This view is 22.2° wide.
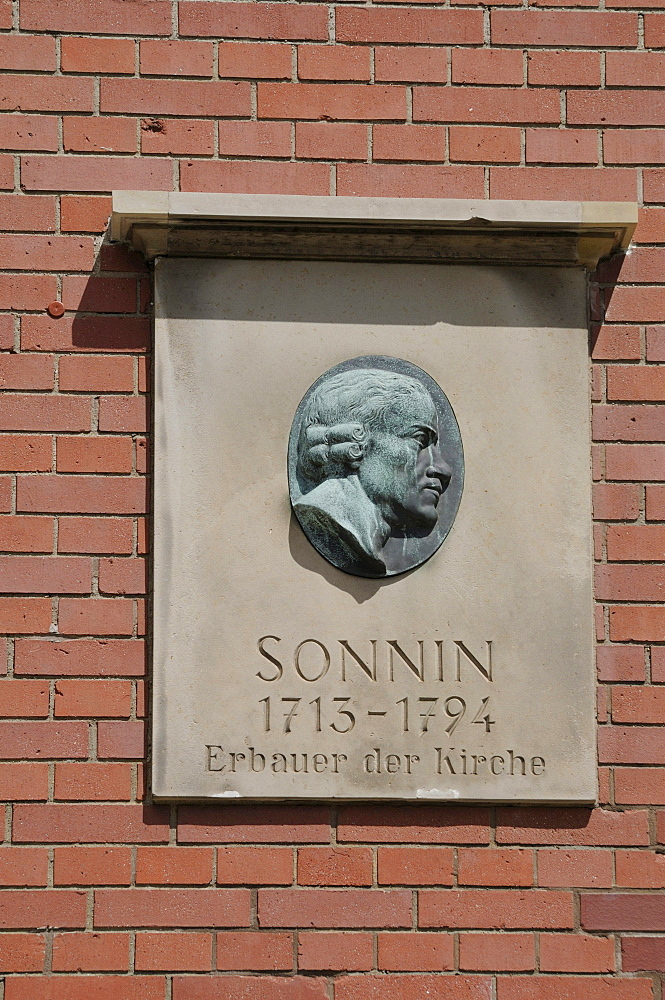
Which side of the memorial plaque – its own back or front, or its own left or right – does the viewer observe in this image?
front
